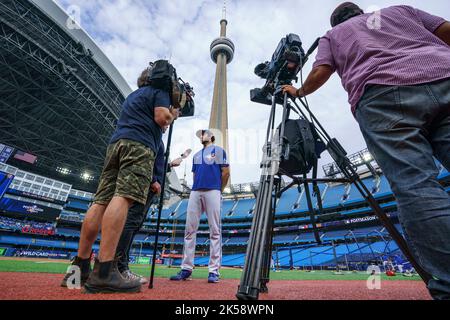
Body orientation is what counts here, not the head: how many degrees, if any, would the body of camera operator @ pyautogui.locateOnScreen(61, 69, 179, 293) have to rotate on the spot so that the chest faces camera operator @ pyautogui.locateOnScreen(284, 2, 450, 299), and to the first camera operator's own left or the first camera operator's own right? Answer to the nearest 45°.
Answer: approximately 90° to the first camera operator's own right

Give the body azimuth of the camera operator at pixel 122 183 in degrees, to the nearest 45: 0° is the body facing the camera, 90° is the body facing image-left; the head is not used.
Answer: approximately 225°

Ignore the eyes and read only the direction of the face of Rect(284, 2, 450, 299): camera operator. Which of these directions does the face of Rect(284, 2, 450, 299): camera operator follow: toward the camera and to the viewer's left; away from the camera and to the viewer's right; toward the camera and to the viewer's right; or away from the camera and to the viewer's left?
away from the camera and to the viewer's left

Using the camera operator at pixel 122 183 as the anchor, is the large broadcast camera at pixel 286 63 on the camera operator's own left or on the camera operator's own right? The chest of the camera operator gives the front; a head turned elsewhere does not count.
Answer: on the camera operator's own right

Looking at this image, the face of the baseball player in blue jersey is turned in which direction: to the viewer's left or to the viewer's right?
to the viewer's left
